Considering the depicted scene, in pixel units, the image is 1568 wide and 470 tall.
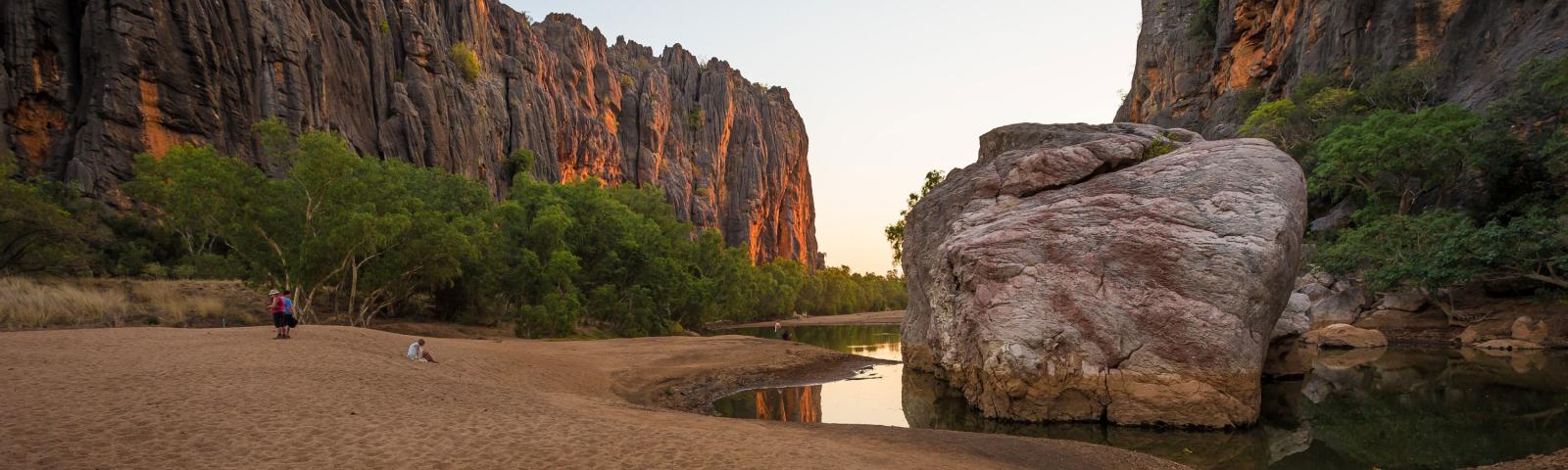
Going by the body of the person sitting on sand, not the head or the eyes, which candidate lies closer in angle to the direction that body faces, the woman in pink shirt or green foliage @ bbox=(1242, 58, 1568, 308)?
the green foliage

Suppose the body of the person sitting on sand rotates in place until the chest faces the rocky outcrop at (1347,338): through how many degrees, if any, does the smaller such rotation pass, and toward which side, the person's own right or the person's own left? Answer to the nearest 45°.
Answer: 0° — they already face it

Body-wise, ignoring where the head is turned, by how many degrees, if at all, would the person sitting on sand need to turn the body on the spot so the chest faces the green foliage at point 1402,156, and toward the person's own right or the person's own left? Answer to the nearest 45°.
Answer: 0° — they already face it

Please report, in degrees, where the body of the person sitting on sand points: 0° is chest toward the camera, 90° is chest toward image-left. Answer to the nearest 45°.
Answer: approximately 270°

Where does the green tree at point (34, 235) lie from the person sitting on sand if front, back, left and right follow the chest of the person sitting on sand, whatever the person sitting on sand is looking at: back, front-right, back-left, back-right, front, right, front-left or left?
back-left

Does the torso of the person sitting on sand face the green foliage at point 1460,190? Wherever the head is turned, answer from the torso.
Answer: yes

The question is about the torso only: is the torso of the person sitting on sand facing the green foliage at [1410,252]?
yes

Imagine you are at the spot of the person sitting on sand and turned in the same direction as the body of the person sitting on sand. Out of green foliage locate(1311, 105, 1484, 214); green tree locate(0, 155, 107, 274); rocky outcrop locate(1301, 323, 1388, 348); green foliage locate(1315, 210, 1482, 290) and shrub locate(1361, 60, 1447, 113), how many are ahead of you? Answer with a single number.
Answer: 4

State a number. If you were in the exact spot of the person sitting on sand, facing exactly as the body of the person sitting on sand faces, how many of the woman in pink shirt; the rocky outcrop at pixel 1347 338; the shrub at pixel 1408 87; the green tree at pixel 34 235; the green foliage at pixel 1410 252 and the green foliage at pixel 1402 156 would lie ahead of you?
4

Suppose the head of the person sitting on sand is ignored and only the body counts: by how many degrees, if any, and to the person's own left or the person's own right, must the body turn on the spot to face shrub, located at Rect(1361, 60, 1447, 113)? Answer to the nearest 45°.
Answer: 0° — they already face it

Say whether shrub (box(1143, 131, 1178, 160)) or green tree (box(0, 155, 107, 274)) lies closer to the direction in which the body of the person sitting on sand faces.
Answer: the shrub
